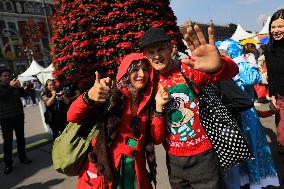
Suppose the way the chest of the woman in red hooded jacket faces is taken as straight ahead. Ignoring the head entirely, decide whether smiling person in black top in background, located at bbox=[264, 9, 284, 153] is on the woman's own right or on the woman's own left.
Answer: on the woman's own left

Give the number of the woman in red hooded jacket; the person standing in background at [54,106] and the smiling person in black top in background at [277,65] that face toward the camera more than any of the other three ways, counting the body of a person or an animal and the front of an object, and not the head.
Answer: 3

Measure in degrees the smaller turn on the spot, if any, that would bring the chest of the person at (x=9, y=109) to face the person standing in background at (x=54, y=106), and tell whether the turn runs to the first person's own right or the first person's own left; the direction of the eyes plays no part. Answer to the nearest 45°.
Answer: approximately 90° to the first person's own left

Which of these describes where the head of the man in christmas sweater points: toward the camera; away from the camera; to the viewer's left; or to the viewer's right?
toward the camera

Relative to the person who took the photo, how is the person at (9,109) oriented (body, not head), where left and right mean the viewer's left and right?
facing the viewer and to the right of the viewer

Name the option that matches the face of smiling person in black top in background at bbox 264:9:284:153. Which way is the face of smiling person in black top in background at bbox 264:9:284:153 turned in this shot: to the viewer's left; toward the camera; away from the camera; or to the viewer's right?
toward the camera

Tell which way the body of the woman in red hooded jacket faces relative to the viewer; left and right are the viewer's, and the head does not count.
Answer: facing the viewer

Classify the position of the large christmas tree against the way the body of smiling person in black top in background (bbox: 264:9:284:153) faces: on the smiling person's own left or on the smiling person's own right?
on the smiling person's own right

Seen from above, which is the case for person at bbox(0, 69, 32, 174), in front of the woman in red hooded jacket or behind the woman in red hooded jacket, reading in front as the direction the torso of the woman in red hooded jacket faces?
behind

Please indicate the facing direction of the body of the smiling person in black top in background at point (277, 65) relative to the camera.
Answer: toward the camera

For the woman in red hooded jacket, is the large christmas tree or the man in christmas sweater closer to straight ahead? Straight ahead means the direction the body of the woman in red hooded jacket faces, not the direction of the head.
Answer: the man in christmas sweater
